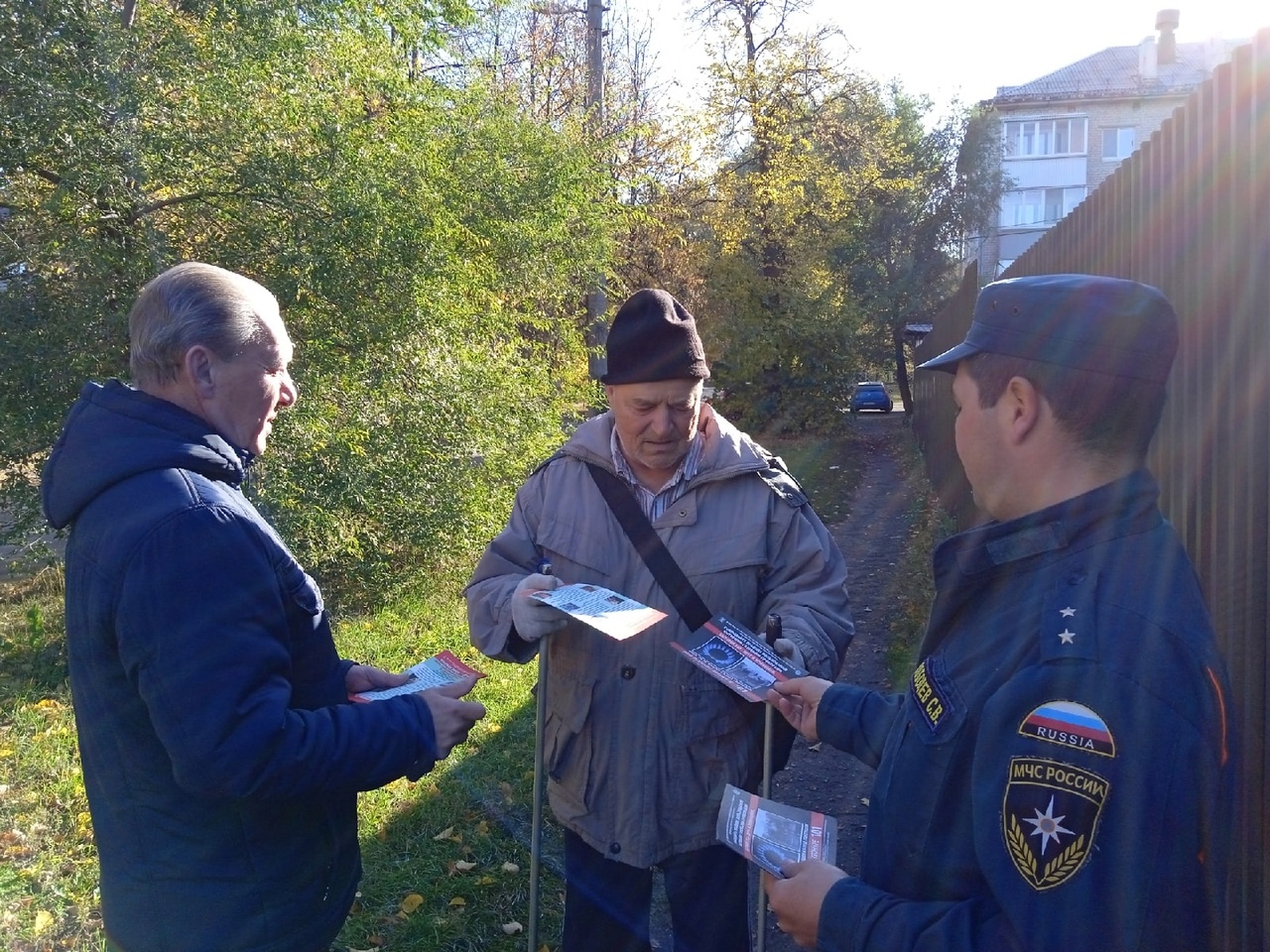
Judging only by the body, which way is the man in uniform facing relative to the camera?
to the viewer's left

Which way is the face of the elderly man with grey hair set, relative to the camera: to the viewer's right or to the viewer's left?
to the viewer's right

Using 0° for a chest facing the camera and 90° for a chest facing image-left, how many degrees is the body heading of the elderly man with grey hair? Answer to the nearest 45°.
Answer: approximately 270°

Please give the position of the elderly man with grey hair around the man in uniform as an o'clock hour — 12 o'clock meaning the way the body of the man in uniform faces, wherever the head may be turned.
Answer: The elderly man with grey hair is roughly at 12 o'clock from the man in uniform.

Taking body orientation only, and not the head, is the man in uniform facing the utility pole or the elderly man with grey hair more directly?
the elderly man with grey hair

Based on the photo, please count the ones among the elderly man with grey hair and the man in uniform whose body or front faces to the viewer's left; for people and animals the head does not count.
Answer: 1

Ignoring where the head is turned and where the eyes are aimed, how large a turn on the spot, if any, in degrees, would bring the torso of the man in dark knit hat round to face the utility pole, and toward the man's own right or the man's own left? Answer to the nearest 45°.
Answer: approximately 180°

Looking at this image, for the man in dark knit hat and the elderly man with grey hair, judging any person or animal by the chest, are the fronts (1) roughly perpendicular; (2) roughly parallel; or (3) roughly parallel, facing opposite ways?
roughly perpendicular

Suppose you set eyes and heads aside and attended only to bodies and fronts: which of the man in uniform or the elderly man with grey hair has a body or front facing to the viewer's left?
the man in uniform

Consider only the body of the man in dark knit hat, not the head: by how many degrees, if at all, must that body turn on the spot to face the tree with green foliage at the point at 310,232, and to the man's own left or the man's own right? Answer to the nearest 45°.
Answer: approximately 135° to the man's own right

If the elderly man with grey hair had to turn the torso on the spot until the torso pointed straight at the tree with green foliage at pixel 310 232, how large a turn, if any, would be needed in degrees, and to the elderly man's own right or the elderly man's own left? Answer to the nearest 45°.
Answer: approximately 90° to the elderly man's own left

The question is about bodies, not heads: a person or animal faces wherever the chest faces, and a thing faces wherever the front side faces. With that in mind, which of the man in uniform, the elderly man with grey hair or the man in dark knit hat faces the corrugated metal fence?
the elderly man with grey hair
